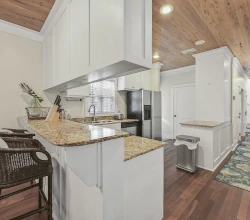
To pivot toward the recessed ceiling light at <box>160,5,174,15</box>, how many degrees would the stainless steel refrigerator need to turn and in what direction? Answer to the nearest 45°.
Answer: approximately 45° to its right

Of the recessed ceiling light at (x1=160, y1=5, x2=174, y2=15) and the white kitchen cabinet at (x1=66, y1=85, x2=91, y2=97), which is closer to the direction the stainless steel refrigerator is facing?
the recessed ceiling light

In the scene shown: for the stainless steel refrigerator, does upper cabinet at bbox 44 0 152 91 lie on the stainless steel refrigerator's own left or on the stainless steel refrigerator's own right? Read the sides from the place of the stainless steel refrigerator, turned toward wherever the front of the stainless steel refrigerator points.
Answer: on the stainless steel refrigerator's own right

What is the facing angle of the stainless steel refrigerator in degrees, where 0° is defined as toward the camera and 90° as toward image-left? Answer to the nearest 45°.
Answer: approximately 315°

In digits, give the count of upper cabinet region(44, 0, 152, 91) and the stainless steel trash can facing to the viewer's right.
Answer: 0

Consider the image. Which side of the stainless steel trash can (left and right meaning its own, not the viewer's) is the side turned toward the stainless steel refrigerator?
right

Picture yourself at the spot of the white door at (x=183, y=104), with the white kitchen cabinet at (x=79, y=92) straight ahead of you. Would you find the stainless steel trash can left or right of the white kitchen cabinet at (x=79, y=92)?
left

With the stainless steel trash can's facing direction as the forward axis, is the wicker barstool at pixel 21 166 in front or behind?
in front

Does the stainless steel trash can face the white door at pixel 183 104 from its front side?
no

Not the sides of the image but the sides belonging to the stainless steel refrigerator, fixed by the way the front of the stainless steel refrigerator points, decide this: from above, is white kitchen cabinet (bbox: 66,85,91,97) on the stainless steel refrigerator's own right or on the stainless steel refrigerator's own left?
on the stainless steel refrigerator's own right

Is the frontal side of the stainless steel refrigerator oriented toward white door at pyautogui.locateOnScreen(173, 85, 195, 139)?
no

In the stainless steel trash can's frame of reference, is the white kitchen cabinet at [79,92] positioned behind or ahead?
ahead

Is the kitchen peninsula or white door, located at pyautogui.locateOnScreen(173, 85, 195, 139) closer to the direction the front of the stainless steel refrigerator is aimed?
the kitchen peninsula

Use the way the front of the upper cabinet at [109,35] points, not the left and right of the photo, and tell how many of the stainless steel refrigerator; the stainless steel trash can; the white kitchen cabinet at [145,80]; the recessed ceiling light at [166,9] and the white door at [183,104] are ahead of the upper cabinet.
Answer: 0

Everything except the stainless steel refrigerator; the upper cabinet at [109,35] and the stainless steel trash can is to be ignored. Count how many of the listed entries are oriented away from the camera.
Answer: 0

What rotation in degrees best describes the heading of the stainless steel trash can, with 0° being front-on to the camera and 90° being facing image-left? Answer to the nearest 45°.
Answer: approximately 45°
